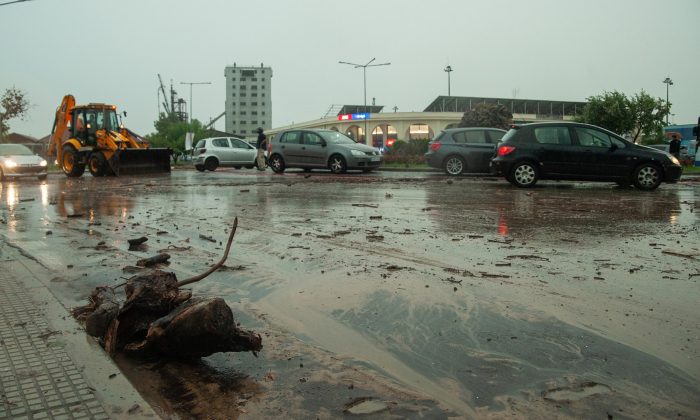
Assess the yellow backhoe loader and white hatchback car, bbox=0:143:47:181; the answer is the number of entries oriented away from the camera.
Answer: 0

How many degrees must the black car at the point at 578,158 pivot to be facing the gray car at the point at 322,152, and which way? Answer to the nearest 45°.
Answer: approximately 135° to its left

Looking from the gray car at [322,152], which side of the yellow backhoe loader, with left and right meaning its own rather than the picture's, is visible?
front

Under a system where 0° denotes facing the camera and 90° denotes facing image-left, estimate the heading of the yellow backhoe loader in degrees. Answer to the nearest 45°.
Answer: approximately 315°

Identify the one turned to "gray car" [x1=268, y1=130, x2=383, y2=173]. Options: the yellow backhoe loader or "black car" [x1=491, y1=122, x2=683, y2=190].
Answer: the yellow backhoe loader

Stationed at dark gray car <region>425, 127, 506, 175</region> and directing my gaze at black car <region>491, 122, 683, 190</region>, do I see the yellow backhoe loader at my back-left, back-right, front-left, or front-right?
back-right

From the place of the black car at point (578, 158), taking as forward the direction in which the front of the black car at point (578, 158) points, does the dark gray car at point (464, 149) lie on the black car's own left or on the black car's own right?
on the black car's own left

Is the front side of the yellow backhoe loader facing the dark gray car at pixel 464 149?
yes

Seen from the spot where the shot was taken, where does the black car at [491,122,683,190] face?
facing to the right of the viewer
